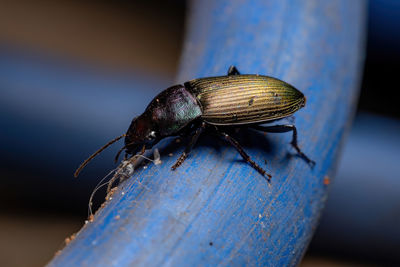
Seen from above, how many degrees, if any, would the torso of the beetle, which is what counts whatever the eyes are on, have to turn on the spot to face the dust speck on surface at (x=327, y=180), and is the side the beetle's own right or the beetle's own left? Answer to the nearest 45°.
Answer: approximately 180°

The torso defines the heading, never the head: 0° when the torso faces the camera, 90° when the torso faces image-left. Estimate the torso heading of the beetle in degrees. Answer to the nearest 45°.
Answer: approximately 90°
